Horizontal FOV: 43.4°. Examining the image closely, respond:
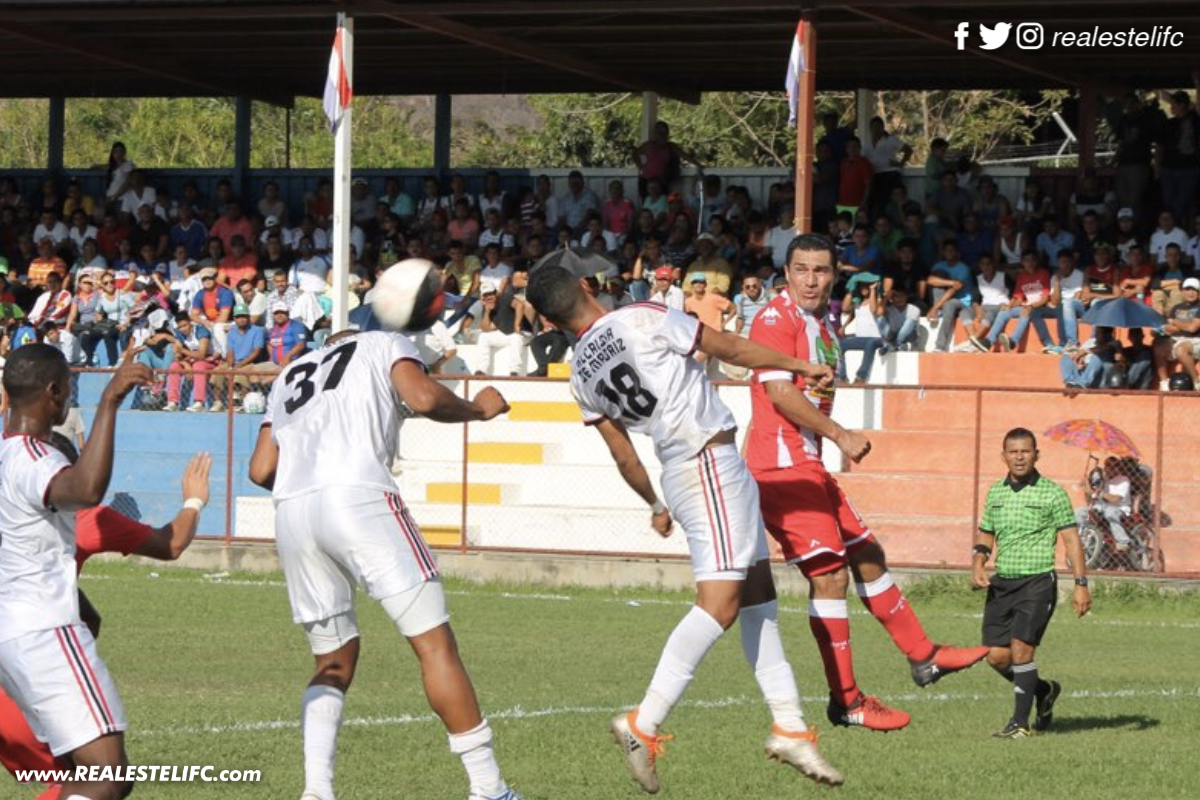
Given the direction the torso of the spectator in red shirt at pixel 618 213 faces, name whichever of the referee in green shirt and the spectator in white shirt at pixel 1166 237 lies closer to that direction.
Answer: the referee in green shirt

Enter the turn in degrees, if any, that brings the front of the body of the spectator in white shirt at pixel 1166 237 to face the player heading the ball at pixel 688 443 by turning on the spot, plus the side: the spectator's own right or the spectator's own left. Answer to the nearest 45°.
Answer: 0° — they already face them

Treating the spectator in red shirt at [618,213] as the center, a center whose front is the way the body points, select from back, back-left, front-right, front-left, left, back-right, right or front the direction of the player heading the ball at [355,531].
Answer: front

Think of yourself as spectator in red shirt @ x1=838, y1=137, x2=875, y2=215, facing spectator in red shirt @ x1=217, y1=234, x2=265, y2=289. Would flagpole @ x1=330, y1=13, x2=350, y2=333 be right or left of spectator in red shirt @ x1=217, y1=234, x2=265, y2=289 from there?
left

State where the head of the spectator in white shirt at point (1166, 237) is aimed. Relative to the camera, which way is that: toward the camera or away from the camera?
toward the camera

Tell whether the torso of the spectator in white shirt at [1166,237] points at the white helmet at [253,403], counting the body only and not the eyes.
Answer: no

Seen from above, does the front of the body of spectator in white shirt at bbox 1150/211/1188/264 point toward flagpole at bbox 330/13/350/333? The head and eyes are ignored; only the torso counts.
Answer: no

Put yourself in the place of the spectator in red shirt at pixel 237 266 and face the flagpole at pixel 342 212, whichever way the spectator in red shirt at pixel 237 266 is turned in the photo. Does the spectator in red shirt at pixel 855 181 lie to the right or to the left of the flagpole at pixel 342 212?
left

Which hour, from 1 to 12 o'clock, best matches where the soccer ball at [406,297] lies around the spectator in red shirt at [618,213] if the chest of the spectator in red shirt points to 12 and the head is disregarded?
The soccer ball is roughly at 12 o'clock from the spectator in red shirt.

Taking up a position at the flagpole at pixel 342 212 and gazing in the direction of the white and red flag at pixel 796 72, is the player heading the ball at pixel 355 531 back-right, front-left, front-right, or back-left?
front-right

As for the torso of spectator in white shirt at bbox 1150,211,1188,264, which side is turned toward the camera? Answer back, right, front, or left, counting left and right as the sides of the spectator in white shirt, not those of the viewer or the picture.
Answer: front

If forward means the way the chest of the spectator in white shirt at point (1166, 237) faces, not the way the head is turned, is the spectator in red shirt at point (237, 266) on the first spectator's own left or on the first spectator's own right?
on the first spectator's own right

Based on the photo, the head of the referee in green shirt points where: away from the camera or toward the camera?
toward the camera

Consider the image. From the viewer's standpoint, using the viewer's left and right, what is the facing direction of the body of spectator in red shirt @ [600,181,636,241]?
facing the viewer

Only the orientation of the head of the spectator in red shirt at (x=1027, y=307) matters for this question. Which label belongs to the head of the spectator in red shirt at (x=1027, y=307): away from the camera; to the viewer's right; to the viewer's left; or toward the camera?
toward the camera

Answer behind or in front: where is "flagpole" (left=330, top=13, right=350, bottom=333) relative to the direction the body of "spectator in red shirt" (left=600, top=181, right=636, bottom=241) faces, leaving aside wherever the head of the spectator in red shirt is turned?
in front

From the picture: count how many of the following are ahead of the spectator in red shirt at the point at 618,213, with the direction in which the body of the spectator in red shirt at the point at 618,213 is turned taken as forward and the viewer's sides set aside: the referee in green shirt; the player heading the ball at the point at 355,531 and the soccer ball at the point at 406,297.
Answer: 3

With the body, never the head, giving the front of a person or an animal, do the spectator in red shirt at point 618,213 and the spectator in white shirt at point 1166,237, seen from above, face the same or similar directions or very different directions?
same or similar directions

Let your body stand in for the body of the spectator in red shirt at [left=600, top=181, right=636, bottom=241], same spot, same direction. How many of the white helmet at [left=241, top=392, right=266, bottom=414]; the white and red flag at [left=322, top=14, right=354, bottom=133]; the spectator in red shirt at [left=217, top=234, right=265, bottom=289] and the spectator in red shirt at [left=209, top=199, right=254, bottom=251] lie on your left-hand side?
0

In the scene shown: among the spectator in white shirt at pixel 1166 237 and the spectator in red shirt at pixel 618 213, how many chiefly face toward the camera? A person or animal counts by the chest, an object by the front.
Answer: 2
